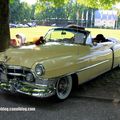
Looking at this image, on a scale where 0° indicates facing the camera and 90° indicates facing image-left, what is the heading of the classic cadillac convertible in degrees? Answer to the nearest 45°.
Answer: approximately 45°
